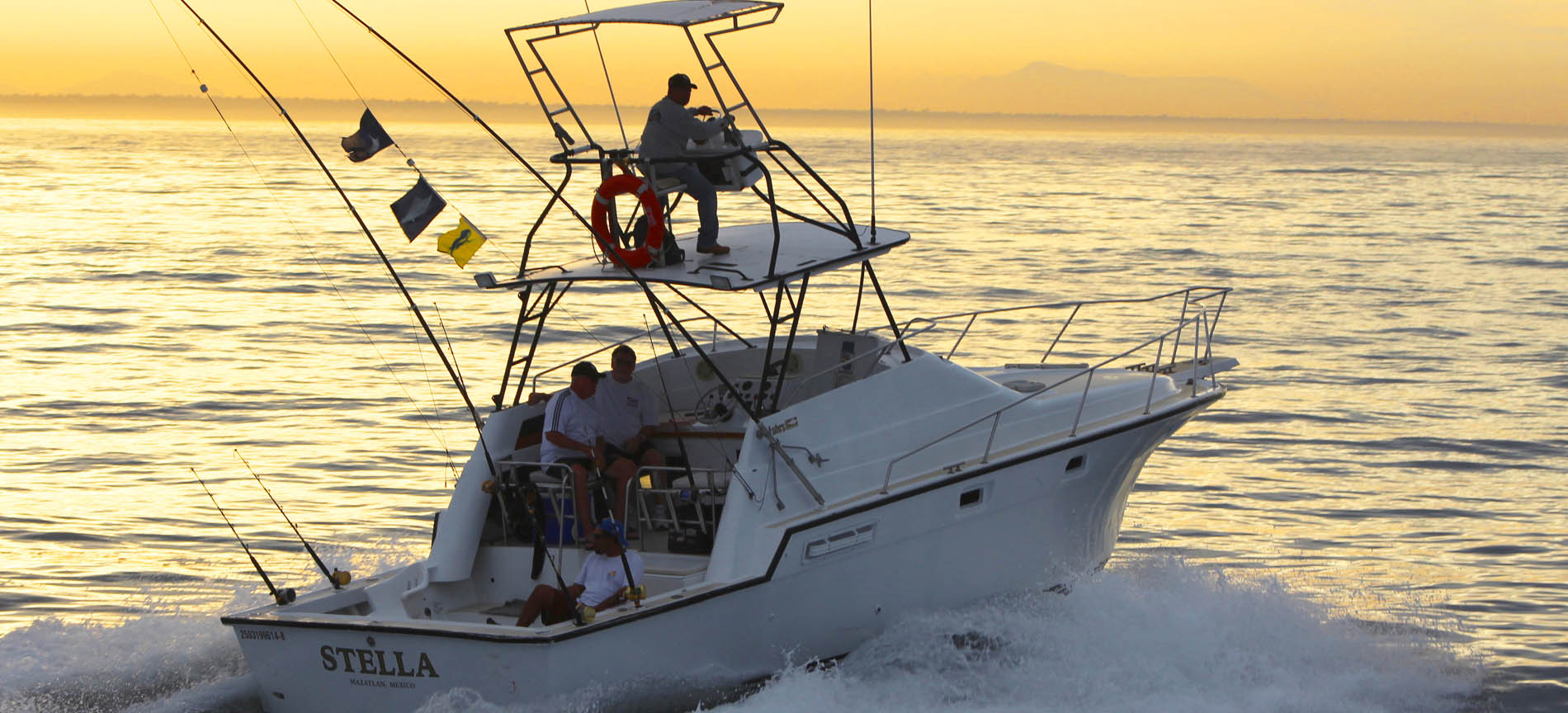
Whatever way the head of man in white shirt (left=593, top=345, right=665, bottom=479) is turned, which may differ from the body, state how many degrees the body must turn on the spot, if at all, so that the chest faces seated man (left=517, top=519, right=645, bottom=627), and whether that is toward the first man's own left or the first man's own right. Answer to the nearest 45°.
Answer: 0° — they already face them

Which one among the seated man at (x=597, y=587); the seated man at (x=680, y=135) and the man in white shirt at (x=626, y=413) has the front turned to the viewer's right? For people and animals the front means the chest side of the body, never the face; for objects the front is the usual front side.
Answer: the seated man at (x=680, y=135)

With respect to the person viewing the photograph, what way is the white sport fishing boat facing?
facing away from the viewer and to the right of the viewer

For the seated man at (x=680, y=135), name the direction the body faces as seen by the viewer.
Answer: to the viewer's right

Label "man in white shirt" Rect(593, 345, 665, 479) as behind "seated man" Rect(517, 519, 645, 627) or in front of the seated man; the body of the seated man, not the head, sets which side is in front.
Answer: behind
